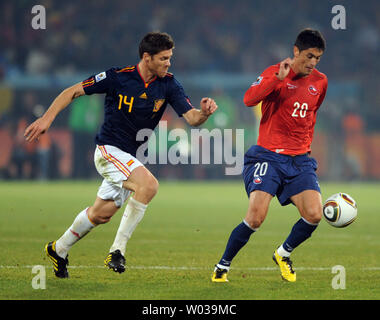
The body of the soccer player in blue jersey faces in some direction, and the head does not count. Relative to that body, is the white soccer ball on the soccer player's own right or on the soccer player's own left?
on the soccer player's own left

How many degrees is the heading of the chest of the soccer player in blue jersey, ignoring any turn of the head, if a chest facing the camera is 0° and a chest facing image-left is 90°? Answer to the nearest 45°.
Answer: approximately 315°

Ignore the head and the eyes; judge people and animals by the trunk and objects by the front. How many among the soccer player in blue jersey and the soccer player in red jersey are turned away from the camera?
0

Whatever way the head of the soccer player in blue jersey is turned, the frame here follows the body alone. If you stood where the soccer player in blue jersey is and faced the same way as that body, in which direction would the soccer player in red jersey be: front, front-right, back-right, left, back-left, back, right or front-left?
front-left
